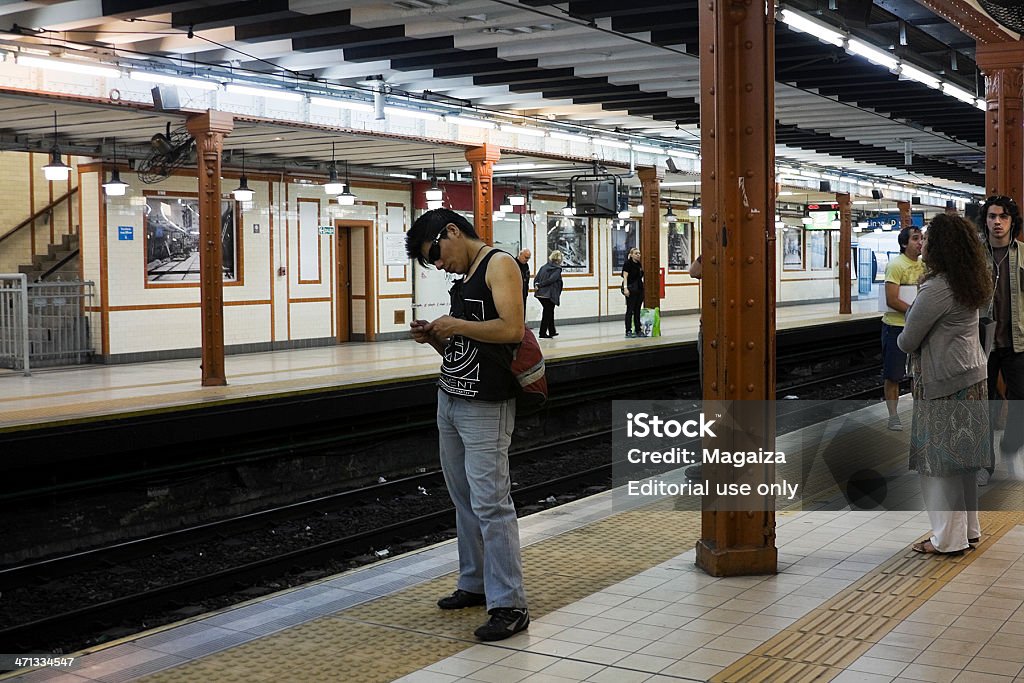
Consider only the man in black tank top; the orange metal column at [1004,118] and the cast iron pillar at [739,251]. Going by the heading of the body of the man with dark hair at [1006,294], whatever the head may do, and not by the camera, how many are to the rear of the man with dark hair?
1

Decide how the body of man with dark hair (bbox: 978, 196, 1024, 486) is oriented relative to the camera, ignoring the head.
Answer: toward the camera

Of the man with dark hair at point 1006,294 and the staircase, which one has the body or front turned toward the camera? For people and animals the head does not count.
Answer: the man with dark hair

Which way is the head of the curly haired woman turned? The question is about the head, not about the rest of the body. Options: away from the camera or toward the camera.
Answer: away from the camera

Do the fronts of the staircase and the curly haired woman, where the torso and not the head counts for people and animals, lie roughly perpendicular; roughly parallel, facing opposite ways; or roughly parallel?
roughly perpendicular

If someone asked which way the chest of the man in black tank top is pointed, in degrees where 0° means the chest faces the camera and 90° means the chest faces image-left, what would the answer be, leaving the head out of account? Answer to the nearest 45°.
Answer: approximately 45°

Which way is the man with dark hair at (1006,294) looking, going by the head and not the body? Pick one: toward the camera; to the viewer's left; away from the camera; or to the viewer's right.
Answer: toward the camera

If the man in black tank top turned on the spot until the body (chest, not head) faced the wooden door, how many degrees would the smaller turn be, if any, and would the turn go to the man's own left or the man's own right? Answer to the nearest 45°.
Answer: approximately 135° to the man's own right

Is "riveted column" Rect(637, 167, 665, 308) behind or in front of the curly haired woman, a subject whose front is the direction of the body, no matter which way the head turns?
in front
